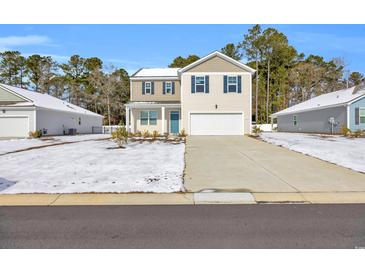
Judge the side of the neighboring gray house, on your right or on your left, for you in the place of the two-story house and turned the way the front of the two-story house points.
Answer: on your left

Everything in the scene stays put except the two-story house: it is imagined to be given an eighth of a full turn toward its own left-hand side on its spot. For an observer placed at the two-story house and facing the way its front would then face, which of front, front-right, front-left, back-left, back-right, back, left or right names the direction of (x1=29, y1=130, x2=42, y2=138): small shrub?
back-right

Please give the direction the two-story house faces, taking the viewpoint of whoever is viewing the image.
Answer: facing the viewer

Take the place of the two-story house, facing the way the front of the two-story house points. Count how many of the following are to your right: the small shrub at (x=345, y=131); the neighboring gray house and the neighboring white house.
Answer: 1

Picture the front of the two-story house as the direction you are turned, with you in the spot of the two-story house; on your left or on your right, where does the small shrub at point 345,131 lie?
on your left

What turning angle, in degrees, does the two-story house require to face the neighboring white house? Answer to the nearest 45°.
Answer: approximately 90° to its right
